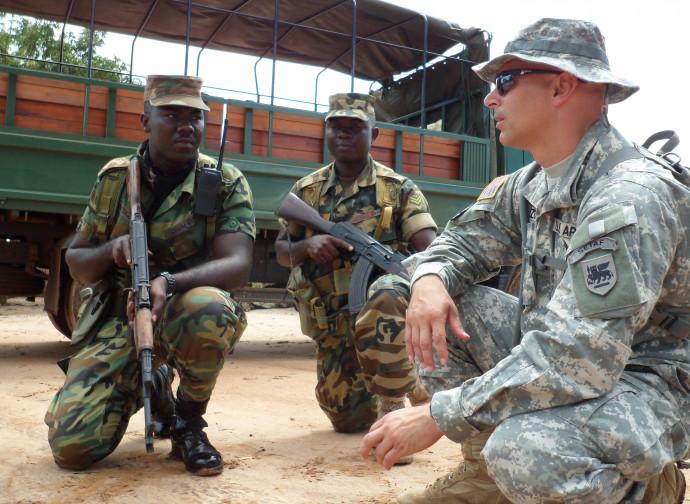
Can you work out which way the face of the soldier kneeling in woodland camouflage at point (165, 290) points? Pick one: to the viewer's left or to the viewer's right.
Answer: to the viewer's right

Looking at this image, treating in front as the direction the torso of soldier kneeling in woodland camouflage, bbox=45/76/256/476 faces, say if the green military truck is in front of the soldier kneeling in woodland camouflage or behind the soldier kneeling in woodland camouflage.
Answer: behind

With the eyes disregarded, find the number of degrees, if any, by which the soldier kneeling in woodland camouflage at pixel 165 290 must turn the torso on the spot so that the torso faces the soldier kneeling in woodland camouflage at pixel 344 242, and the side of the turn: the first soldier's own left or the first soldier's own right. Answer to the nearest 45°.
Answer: approximately 135° to the first soldier's own left

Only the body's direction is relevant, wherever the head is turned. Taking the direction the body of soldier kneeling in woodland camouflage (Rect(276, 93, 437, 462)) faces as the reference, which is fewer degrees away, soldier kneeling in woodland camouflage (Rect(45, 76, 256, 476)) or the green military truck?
the soldier kneeling in woodland camouflage

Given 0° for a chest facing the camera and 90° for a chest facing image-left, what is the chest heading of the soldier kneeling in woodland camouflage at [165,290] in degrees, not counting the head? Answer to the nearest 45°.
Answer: approximately 0°

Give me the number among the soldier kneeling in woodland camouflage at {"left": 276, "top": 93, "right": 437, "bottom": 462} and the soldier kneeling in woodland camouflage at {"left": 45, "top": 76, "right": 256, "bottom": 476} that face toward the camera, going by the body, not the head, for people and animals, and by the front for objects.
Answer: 2
